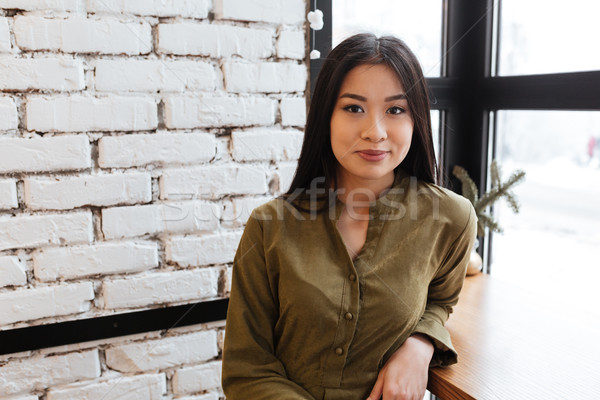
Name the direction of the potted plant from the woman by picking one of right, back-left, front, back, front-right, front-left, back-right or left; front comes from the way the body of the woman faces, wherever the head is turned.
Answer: back-left

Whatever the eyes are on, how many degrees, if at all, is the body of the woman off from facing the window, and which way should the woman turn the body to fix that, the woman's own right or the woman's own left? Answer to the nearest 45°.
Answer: approximately 135° to the woman's own left

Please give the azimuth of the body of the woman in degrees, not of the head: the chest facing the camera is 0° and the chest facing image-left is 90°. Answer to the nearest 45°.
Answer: approximately 0°
